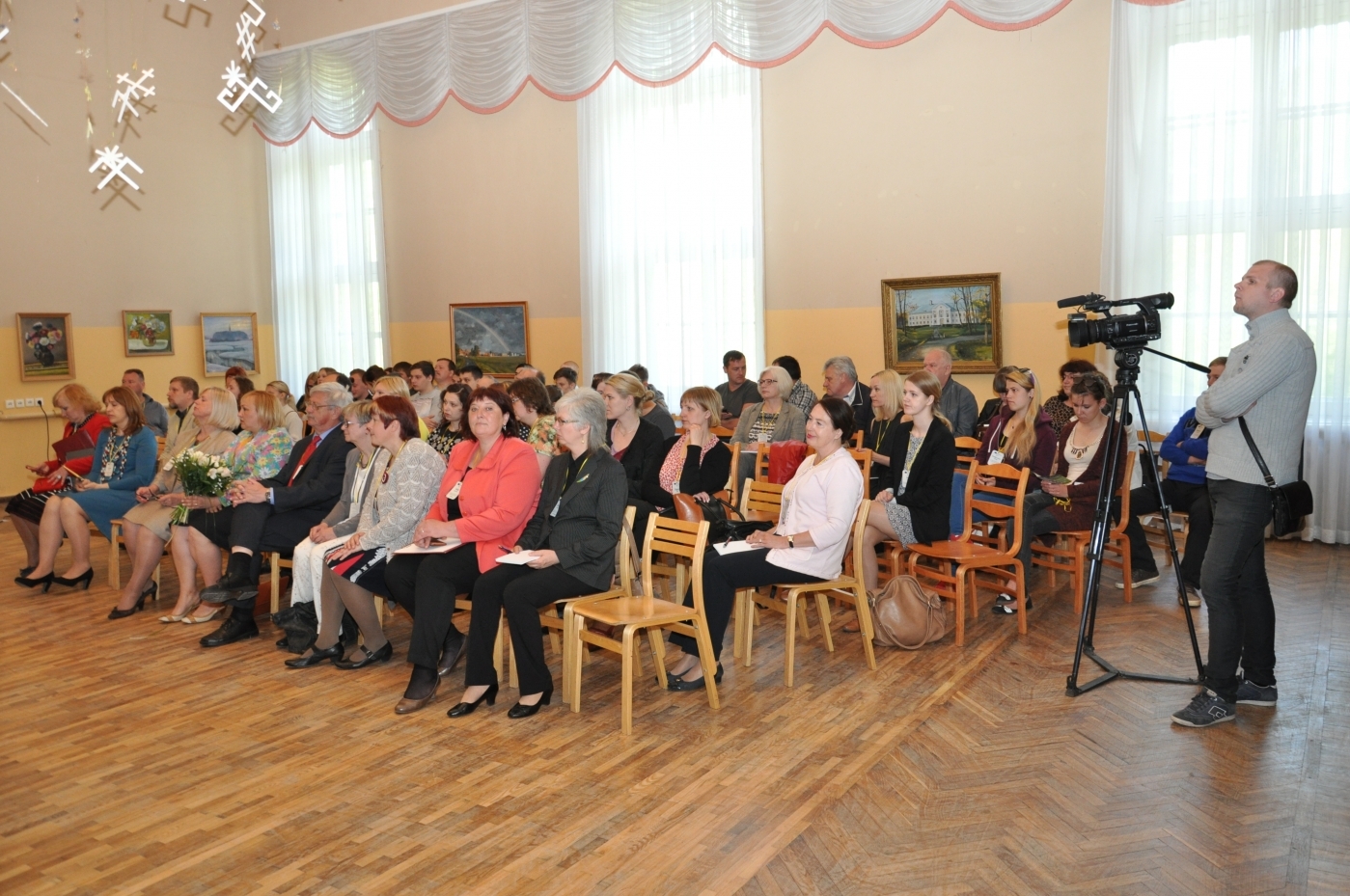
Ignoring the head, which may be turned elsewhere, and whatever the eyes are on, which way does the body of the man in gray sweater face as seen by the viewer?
to the viewer's left

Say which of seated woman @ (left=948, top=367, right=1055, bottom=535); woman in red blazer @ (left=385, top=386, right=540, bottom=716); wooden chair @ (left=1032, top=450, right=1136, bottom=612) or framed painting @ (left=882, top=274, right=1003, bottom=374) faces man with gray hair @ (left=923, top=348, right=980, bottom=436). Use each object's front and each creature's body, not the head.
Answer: the framed painting

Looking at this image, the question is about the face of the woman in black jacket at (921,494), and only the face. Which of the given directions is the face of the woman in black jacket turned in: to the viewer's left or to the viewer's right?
to the viewer's left

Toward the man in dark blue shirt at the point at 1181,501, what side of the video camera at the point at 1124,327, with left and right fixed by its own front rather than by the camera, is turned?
right

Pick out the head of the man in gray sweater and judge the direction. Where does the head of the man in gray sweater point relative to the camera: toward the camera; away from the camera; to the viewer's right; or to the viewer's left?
to the viewer's left

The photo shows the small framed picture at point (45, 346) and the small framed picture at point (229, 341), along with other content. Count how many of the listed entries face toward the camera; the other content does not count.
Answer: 2

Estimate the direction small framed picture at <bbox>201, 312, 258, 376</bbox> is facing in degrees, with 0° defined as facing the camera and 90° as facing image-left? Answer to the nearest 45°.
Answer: approximately 0°

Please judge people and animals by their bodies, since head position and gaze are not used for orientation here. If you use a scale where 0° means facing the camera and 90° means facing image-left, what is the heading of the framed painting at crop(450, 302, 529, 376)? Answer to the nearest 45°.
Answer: approximately 0°

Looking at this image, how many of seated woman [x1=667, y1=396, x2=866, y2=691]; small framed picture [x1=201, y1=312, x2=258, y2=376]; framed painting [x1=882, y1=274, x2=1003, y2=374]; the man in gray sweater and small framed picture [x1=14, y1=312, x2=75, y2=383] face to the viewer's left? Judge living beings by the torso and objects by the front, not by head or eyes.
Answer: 2

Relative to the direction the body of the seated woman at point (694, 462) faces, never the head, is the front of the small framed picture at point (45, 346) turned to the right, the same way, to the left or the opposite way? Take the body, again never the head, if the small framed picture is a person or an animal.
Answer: to the left

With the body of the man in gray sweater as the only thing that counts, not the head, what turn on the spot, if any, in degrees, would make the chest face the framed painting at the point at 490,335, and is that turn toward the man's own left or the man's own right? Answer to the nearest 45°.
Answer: approximately 45° to the man's own right
